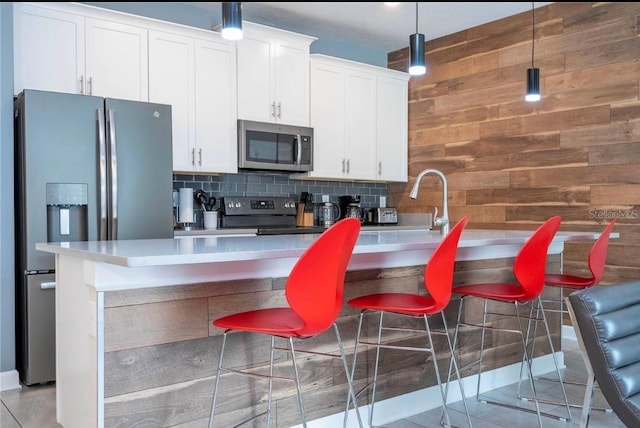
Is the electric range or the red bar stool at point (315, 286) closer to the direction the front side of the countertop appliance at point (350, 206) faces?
the red bar stool

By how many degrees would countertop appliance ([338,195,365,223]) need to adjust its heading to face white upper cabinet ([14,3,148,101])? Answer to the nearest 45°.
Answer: approximately 90° to its right

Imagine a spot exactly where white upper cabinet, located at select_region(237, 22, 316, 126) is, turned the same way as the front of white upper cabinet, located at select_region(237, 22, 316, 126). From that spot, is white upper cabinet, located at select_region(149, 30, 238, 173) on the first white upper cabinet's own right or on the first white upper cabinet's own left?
on the first white upper cabinet's own right

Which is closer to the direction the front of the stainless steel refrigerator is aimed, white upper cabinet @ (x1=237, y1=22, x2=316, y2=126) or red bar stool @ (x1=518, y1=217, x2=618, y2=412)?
the red bar stool

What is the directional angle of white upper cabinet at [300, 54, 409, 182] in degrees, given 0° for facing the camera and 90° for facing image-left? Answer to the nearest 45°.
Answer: approximately 315°

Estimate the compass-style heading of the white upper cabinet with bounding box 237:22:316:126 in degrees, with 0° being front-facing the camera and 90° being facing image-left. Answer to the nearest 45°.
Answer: approximately 315°

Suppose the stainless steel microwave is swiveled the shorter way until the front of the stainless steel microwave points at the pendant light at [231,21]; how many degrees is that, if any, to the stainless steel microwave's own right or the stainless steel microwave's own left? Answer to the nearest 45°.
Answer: approximately 45° to the stainless steel microwave's own right
